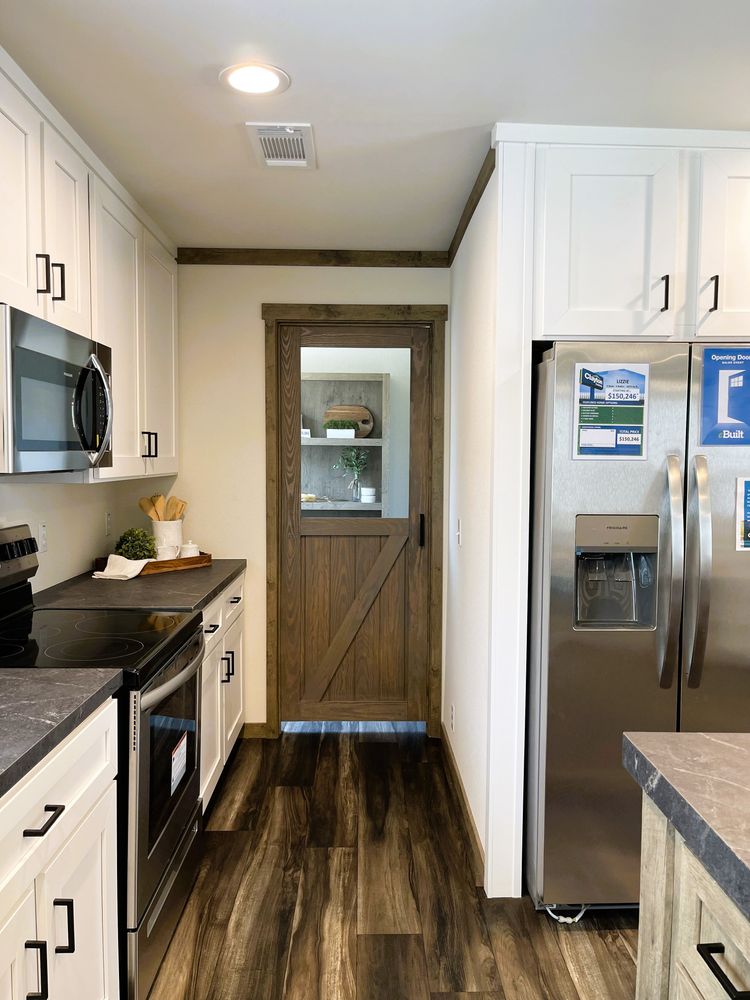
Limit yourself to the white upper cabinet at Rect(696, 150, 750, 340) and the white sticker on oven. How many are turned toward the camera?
1

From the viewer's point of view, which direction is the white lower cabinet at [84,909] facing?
to the viewer's right

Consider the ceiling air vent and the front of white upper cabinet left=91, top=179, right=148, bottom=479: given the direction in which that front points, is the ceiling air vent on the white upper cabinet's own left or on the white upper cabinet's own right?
on the white upper cabinet's own right

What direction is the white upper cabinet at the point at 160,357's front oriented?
to the viewer's right

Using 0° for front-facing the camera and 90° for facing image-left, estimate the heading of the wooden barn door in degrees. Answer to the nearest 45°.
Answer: approximately 0°

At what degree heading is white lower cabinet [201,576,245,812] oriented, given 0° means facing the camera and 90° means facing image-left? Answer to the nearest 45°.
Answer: approximately 270°

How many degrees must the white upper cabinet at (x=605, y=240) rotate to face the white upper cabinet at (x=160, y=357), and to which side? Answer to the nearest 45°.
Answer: approximately 90° to its right

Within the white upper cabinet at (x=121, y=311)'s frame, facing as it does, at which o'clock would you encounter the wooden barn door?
The wooden barn door is roughly at 11 o'clock from the white upper cabinet.

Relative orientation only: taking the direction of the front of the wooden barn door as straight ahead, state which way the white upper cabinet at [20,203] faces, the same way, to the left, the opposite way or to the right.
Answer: to the left

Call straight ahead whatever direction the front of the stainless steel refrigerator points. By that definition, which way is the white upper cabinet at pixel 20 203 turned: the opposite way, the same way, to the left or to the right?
to the left
